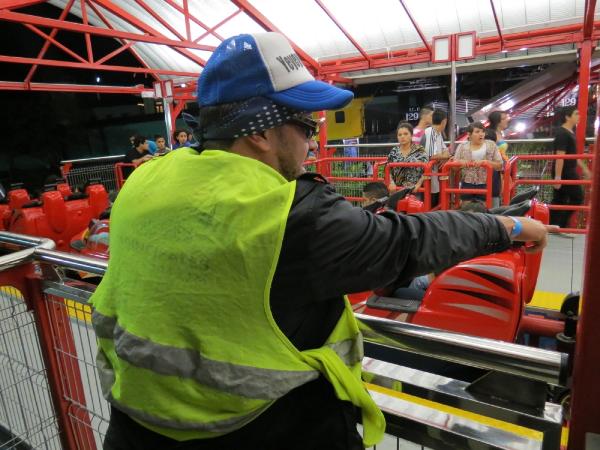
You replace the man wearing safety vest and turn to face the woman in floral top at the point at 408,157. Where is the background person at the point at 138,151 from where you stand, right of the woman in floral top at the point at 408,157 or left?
left

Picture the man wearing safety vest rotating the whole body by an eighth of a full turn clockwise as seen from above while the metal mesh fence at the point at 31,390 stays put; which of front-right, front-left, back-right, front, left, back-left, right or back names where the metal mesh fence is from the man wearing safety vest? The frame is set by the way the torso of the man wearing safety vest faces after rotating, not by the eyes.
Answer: back-left

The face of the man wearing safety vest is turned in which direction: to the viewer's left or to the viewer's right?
to the viewer's right

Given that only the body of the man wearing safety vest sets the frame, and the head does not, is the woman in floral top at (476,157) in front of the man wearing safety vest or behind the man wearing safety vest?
in front

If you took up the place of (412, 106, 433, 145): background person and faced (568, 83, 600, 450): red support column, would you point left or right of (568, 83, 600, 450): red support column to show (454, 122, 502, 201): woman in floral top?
left

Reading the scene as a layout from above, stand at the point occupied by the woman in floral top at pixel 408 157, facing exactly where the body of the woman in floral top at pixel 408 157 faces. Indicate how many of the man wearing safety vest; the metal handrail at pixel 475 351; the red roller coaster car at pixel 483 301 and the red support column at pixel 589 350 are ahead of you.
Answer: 4

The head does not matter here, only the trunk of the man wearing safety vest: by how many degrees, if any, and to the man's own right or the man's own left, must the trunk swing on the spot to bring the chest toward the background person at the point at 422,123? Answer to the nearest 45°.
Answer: approximately 45° to the man's own left

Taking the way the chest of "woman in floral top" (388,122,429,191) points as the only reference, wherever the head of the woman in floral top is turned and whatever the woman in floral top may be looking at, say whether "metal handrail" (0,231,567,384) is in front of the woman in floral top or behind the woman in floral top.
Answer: in front

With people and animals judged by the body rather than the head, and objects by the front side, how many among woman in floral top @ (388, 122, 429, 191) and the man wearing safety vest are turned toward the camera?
1

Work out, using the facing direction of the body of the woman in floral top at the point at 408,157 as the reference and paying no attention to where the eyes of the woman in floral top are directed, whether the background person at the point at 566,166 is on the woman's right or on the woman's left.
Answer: on the woman's left

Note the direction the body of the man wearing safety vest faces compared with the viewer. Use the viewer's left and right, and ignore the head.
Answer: facing away from the viewer and to the right of the viewer

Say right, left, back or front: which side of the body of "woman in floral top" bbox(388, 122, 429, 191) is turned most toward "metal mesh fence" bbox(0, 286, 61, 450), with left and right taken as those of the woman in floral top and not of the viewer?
front
